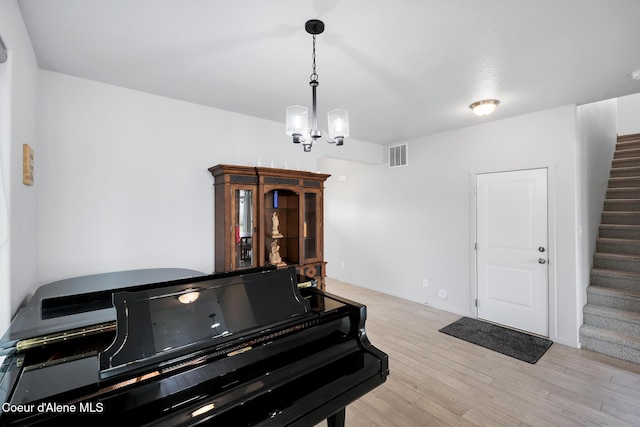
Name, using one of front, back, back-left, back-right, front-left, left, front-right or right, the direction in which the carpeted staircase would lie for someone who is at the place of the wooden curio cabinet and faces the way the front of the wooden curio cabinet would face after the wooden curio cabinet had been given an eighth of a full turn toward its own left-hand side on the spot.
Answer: front

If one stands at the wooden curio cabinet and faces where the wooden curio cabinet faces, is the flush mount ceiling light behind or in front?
in front

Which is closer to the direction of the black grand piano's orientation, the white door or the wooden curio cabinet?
the white door

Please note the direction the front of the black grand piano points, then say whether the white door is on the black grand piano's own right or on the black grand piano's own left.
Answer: on the black grand piano's own left

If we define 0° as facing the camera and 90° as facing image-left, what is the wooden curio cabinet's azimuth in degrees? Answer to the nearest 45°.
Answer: approximately 315°

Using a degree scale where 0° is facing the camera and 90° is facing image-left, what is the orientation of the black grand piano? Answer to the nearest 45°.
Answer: approximately 315°

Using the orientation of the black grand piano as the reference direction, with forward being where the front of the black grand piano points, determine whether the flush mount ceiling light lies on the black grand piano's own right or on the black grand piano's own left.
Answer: on the black grand piano's own left

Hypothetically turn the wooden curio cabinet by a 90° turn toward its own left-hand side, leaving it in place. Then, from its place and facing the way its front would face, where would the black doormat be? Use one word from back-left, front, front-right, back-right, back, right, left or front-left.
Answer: front-right

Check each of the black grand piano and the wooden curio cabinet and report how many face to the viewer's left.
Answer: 0

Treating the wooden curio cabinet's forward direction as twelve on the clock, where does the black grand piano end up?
The black grand piano is roughly at 2 o'clock from the wooden curio cabinet.
